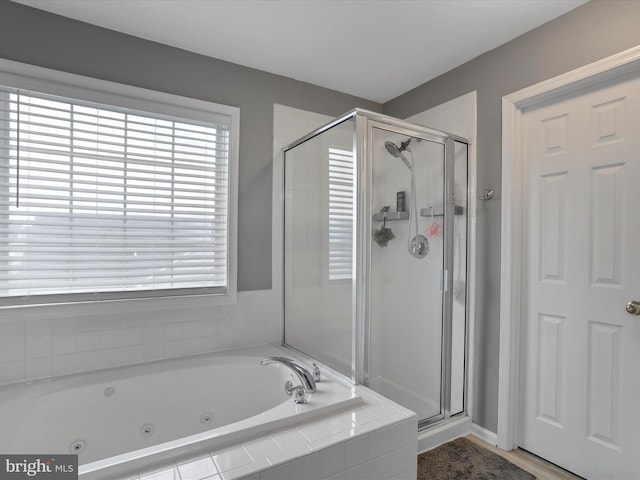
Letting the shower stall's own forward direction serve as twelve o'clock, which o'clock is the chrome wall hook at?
The chrome wall hook is roughly at 10 o'clock from the shower stall.

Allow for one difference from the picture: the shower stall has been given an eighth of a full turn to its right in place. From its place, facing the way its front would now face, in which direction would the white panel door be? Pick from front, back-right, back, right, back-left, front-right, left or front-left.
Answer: left

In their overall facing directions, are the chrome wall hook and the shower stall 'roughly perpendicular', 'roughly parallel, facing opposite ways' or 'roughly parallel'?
roughly perpendicular

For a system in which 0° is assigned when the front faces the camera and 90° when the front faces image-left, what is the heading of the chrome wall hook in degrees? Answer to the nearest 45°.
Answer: approximately 45°

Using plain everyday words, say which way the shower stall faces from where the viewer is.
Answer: facing the viewer and to the right of the viewer

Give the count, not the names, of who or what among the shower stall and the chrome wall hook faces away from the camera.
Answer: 0

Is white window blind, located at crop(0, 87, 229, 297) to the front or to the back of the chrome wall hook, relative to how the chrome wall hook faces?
to the front
